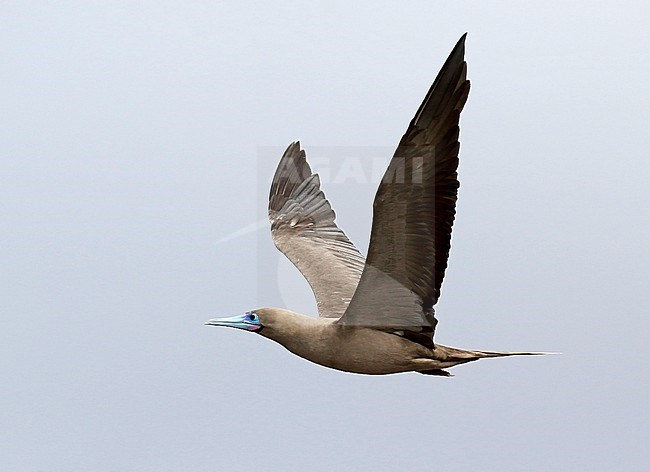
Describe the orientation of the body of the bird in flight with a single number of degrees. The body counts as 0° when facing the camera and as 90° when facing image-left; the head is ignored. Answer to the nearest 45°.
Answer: approximately 90°
